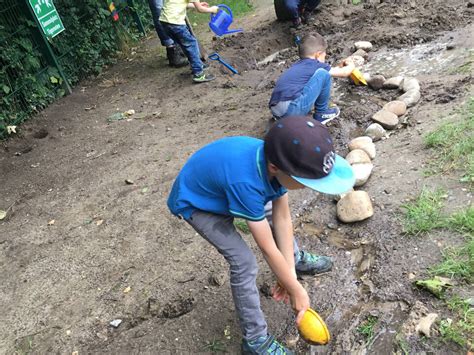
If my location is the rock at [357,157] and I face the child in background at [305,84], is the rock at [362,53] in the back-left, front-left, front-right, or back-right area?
front-right

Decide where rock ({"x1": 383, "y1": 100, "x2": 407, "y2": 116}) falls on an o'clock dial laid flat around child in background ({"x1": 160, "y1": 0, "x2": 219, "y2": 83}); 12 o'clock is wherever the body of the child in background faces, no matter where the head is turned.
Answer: The rock is roughly at 2 o'clock from the child in background.

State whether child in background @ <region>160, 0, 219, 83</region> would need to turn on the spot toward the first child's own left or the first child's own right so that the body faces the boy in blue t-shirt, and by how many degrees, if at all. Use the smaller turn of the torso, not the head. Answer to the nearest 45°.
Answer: approximately 90° to the first child's own right

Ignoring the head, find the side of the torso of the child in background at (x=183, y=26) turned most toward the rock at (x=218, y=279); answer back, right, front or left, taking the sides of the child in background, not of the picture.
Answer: right

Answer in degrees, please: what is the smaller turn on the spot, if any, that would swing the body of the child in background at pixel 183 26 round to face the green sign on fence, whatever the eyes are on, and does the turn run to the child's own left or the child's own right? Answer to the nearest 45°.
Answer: approximately 180°

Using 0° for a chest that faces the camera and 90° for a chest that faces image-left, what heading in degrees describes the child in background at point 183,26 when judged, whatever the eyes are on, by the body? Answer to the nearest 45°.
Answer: approximately 270°

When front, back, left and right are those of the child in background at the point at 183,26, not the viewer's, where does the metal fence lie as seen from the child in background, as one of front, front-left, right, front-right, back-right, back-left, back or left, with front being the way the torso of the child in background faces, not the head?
back

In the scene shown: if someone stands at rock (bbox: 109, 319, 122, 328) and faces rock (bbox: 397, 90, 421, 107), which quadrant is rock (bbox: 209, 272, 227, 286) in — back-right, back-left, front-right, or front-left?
front-right

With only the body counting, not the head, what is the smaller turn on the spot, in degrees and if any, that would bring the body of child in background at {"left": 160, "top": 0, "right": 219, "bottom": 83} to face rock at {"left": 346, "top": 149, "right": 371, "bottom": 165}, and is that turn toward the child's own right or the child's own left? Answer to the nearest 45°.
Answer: approximately 90° to the child's own right

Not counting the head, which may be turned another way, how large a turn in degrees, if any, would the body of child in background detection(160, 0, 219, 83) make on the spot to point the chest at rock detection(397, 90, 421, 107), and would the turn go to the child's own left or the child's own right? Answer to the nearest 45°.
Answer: approximately 45° to the child's own right

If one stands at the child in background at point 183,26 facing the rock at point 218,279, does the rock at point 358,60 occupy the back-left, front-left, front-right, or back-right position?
front-left

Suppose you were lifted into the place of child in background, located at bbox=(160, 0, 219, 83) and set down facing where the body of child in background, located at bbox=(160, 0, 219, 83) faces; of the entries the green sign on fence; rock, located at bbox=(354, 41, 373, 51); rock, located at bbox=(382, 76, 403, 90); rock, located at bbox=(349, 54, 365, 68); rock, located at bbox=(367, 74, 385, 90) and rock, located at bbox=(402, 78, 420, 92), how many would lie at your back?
1

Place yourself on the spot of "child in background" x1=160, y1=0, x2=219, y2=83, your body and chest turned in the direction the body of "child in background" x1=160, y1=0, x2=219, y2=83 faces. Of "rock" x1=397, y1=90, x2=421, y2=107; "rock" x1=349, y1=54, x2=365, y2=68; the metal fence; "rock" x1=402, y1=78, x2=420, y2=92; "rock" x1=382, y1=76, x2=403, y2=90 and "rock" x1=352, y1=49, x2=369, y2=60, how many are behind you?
1

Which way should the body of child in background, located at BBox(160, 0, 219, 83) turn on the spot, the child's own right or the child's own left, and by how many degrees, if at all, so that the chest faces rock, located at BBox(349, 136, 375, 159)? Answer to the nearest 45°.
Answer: approximately 90° to the child's own right

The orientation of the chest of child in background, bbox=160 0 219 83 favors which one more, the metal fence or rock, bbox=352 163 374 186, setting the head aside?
the rock

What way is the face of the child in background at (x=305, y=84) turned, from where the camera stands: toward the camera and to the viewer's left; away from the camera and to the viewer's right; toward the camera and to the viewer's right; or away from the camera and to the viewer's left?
away from the camera and to the viewer's right

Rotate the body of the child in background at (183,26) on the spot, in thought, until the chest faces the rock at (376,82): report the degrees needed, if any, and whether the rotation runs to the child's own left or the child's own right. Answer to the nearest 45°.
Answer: approximately 45° to the child's own right
